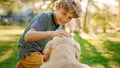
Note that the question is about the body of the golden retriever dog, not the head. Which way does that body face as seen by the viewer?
away from the camera
